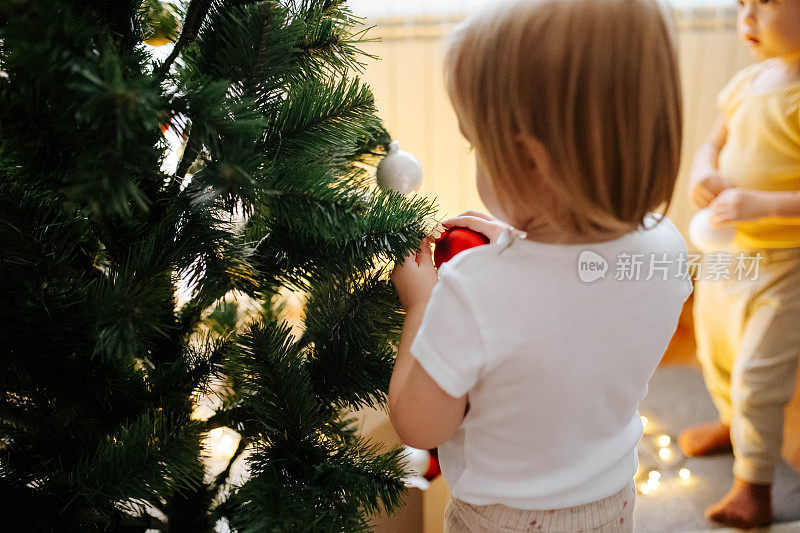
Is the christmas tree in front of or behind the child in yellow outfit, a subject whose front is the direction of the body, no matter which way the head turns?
in front

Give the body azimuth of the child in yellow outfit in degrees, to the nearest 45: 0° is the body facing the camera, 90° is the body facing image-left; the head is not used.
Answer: approximately 45°
